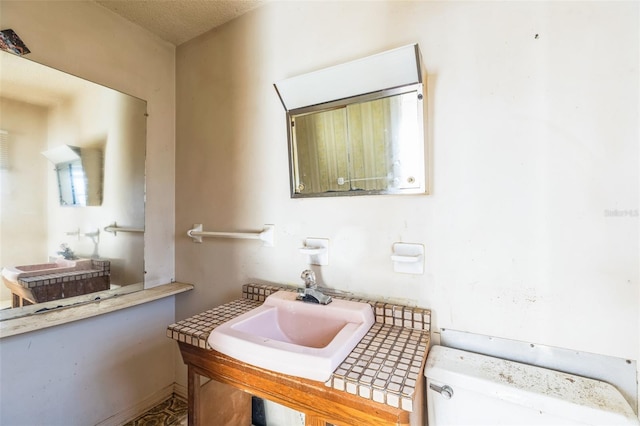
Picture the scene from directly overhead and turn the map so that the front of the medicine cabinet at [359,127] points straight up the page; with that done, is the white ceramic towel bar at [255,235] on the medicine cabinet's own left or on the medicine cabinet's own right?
on the medicine cabinet's own right

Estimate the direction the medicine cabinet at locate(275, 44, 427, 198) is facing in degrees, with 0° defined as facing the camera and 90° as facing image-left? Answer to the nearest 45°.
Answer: approximately 45°

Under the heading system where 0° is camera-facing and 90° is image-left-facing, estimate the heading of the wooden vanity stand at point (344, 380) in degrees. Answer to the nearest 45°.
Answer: approximately 45°

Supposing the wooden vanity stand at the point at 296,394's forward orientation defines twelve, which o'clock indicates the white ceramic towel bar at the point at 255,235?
The white ceramic towel bar is roughly at 4 o'clock from the wooden vanity stand.
